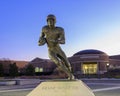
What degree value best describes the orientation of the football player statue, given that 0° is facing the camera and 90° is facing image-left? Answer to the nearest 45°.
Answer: approximately 0°
